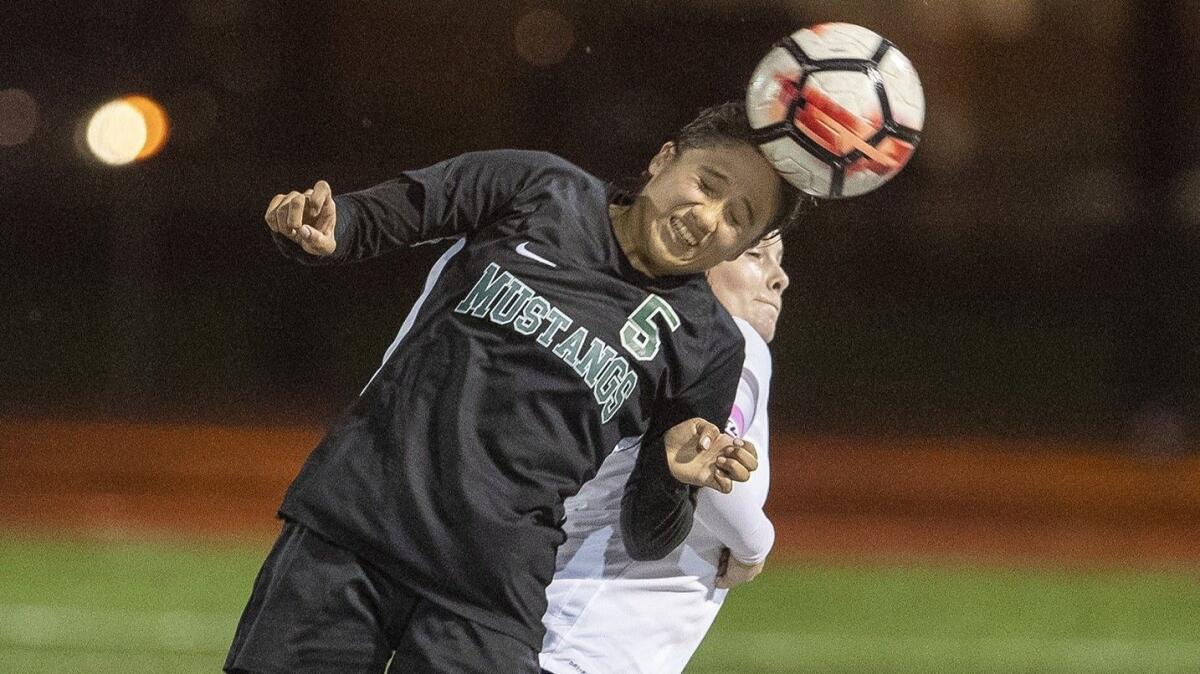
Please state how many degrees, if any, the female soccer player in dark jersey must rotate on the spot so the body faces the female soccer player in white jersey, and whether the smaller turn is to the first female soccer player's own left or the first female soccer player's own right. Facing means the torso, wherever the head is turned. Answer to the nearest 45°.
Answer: approximately 135° to the first female soccer player's own left

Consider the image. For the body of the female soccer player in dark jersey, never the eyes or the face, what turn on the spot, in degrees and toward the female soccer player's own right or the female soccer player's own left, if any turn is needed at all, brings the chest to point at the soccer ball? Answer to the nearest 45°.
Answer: approximately 45° to the female soccer player's own left

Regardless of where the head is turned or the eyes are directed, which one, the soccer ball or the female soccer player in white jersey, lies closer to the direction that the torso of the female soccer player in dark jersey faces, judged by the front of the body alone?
the soccer ball

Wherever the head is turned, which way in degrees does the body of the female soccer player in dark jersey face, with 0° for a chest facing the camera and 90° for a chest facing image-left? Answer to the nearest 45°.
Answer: approximately 0°
